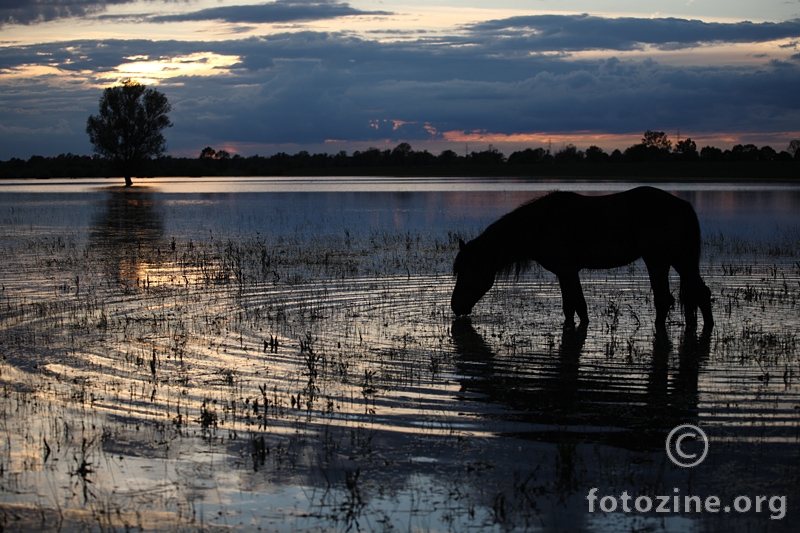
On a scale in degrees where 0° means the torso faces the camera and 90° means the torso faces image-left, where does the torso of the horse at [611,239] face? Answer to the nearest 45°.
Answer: approximately 90°
